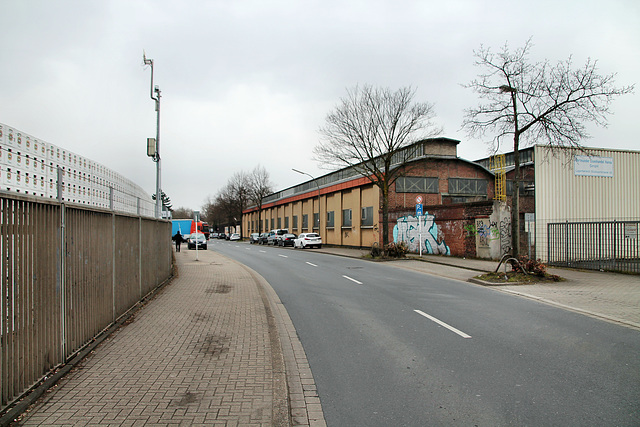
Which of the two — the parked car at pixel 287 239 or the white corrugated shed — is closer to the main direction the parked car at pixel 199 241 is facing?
the white corrugated shed

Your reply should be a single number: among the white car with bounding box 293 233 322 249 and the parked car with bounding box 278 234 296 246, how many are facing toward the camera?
0

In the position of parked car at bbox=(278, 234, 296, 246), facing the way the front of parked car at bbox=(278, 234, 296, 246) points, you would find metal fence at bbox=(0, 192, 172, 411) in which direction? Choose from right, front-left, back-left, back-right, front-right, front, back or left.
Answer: back-left

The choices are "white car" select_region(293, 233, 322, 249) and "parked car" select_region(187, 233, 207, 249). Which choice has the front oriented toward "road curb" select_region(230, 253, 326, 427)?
the parked car

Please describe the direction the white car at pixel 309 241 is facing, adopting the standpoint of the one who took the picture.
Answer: facing away from the viewer and to the left of the viewer

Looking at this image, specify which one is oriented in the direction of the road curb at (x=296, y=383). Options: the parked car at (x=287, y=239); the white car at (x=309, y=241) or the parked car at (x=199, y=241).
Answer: the parked car at (x=199, y=241)

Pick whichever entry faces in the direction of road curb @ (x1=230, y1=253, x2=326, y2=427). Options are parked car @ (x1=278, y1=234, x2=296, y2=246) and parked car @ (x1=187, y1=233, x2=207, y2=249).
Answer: parked car @ (x1=187, y1=233, x2=207, y2=249)

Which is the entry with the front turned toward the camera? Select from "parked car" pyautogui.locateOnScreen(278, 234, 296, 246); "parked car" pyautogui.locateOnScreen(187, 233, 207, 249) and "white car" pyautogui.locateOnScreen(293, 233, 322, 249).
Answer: "parked car" pyautogui.locateOnScreen(187, 233, 207, 249)

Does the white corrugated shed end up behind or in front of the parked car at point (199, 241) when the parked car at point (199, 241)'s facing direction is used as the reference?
in front

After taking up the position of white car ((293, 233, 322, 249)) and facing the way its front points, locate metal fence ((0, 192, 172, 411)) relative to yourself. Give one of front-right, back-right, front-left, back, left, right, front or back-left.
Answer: back-left

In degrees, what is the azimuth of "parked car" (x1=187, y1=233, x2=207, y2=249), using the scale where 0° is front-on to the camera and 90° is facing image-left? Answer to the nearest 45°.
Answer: approximately 0°

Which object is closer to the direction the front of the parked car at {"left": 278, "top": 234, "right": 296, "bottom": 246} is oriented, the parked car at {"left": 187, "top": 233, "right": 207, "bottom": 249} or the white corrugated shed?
the parked car

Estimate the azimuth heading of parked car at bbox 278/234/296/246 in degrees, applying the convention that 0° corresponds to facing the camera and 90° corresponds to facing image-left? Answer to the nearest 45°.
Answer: approximately 135°
